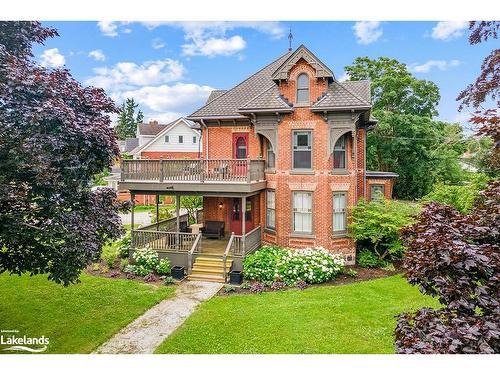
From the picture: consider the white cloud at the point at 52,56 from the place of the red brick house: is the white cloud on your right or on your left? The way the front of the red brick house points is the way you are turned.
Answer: on your right

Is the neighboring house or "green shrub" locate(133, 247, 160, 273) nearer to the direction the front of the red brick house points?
the green shrub

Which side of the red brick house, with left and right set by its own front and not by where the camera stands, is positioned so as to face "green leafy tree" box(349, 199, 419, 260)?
left

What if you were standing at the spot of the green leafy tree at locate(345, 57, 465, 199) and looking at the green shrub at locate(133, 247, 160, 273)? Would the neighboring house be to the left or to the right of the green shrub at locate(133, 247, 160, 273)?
right

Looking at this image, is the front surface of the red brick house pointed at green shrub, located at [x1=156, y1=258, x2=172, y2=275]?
no

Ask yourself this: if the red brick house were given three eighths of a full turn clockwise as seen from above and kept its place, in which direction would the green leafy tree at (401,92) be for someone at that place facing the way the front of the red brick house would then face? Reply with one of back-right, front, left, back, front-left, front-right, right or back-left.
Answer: right

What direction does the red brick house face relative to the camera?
toward the camera

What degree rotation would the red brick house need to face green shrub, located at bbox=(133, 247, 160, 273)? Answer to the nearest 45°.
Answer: approximately 90° to its right

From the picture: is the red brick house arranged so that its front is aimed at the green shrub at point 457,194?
no
